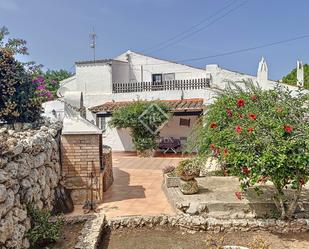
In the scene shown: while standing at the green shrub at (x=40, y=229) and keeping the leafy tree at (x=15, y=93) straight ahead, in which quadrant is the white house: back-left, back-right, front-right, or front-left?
front-right

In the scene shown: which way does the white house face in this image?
toward the camera

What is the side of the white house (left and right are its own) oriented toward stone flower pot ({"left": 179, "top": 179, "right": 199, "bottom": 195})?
front

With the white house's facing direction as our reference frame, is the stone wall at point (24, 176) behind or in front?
in front

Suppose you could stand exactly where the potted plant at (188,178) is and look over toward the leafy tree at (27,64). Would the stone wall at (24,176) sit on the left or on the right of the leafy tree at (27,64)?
left

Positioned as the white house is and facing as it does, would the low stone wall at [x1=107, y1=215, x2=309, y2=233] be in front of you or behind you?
in front

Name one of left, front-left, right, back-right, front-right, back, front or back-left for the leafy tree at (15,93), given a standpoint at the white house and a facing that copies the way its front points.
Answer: front

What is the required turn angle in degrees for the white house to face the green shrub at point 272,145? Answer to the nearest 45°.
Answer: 0° — it already faces it

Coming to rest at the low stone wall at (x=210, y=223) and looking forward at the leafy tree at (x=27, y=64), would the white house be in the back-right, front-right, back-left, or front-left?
front-right

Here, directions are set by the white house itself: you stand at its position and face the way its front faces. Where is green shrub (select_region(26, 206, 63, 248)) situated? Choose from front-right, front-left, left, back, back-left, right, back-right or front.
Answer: front

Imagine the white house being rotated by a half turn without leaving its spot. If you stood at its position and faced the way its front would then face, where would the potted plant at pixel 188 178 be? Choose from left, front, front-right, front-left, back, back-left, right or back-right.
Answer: back
